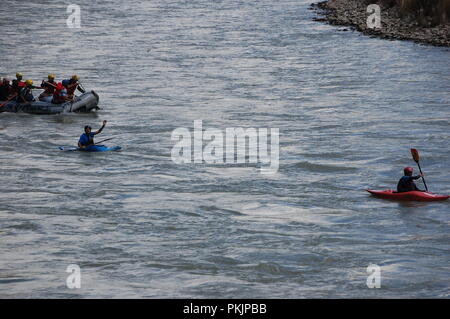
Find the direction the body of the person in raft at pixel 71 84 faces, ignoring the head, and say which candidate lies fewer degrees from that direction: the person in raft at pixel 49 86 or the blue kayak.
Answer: the blue kayak

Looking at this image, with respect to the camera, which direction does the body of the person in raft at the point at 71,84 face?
to the viewer's right

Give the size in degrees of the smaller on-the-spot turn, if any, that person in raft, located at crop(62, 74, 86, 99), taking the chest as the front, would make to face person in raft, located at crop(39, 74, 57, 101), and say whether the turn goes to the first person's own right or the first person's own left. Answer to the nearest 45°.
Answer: approximately 135° to the first person's own left

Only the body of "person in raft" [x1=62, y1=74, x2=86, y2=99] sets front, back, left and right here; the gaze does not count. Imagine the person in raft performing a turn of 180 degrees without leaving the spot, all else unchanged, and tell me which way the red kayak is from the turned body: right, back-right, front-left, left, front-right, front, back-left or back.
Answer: back-left

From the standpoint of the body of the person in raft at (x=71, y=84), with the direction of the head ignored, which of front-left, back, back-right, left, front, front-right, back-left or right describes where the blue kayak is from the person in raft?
right
